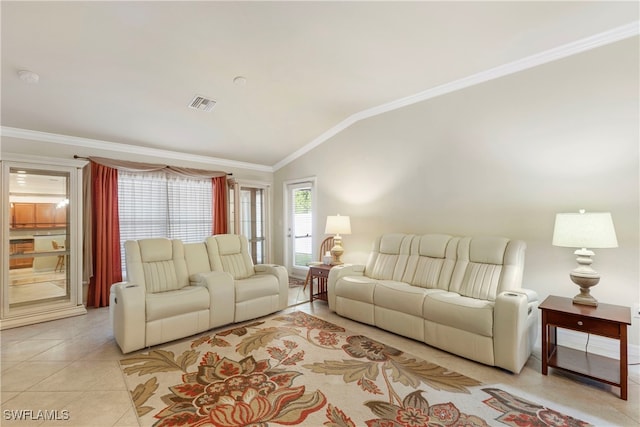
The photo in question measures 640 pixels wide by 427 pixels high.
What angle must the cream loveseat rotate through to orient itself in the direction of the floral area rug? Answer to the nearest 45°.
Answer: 0° — it already faces it

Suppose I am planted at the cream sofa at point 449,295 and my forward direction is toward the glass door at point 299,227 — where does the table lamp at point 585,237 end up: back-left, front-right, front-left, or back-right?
back-right

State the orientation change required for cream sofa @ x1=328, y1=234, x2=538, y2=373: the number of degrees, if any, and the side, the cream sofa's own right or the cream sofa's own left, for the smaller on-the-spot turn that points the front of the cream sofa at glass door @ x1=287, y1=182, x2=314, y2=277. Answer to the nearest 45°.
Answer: approximately 90° to the cream sofa's own right

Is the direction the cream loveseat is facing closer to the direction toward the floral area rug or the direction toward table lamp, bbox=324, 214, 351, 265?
the floral area rug

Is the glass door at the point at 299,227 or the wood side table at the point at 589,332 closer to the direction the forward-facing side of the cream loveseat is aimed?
the wood side table

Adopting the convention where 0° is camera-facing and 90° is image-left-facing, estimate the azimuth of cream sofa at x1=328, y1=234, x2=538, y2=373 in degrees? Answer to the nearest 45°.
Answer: approximately 45°

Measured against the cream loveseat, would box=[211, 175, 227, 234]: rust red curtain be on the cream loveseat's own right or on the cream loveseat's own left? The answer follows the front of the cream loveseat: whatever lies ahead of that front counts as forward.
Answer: on the cream loveseat's own left

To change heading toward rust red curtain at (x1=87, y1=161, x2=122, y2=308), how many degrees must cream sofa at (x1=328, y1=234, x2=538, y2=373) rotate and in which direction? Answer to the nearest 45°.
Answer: approximately 45° to its right

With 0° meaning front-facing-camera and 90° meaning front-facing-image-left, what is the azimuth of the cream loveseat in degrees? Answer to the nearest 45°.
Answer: approximately 315°

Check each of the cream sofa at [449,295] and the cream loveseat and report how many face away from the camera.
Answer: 0
